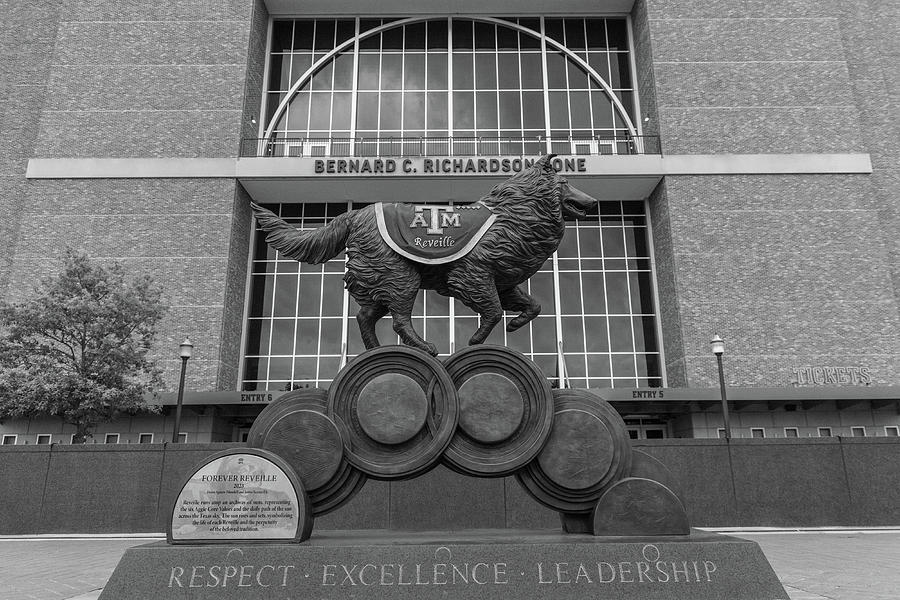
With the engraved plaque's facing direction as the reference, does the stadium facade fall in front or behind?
behind

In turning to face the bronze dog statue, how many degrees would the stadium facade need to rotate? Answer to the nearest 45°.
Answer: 0° — it already faces it

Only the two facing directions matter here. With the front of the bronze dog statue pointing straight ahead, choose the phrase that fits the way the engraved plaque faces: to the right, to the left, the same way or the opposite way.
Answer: to the right

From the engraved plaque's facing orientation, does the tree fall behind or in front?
behind

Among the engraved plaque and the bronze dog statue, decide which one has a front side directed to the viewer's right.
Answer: the bronze dog statue

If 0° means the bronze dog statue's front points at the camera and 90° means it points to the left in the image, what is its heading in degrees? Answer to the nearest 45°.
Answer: approximately 270°

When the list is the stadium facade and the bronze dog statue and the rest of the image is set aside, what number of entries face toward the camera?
1

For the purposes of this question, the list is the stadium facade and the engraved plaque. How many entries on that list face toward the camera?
2

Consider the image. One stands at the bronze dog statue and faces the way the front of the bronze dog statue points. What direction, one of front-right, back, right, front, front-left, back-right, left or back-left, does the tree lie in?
back-left

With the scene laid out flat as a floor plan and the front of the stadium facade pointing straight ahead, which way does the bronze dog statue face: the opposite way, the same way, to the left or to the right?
to the left

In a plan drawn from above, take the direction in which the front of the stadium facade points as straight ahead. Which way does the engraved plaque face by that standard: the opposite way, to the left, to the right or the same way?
the same way

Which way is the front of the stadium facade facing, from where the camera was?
facing the viewer

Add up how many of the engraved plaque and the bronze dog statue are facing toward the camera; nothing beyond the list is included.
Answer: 1
